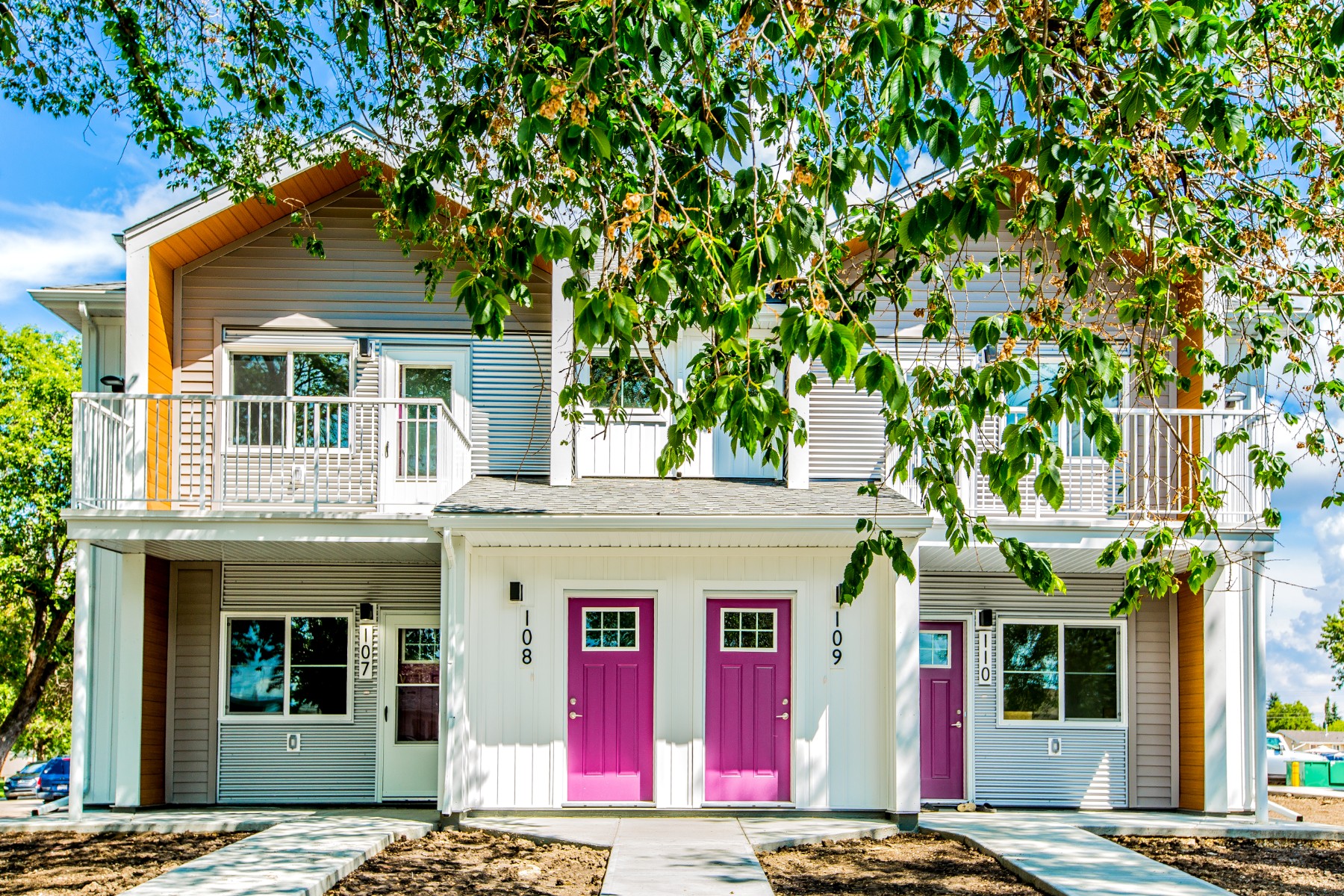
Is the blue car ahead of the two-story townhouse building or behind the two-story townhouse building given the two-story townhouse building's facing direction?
behind

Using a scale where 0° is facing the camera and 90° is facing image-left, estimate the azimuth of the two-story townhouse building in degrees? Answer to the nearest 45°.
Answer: approximately 0°
